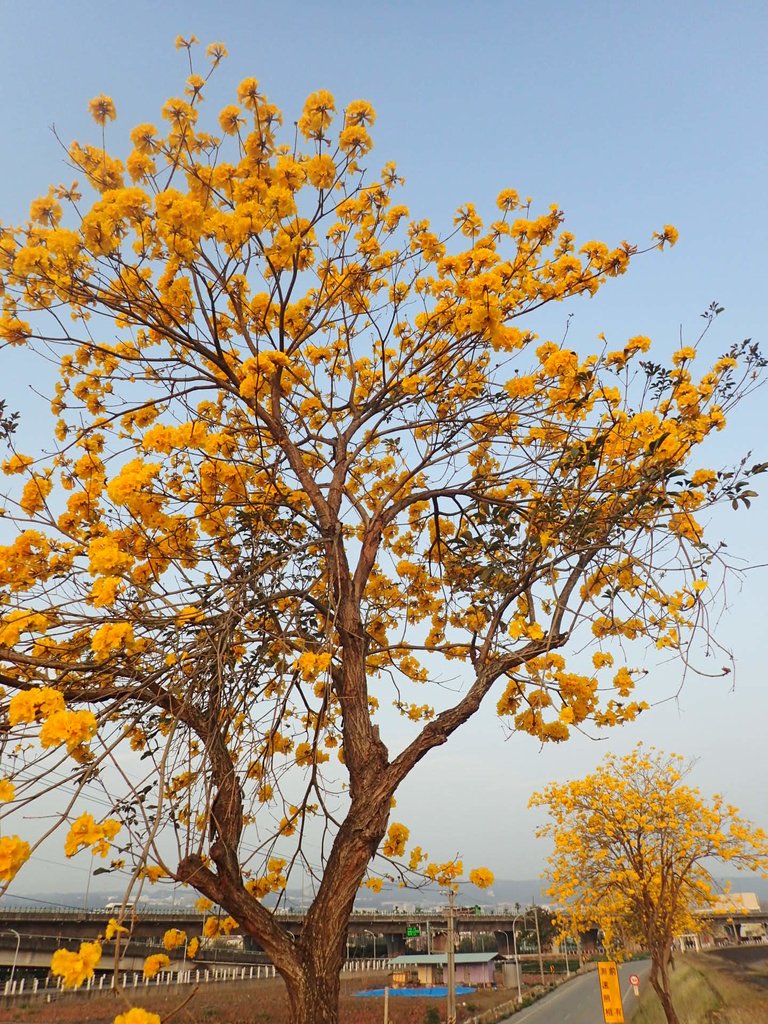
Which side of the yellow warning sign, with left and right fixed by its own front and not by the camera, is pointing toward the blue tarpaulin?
back

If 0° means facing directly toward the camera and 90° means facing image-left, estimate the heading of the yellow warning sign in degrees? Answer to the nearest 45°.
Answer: approximately 0°
